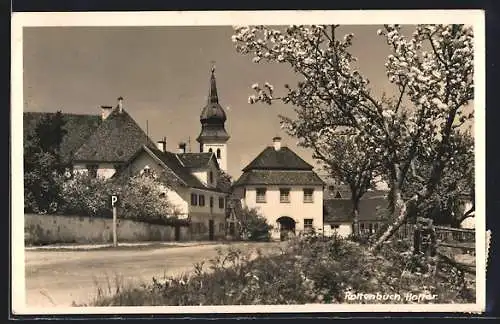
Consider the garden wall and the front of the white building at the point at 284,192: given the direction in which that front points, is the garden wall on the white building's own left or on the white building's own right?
on the white building's own right

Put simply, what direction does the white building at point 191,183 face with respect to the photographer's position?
facing the viewer and to the right of the viewer

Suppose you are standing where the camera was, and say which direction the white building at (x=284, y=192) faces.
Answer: facing the viewer

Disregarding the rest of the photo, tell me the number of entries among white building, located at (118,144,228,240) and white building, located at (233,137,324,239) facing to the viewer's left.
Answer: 0
